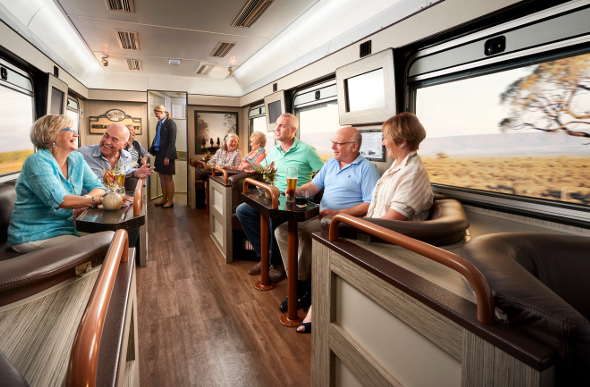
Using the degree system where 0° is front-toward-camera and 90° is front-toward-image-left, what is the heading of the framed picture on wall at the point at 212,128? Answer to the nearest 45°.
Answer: approximately 0°

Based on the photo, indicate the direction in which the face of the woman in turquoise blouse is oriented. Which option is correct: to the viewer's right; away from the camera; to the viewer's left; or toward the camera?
to the viewer's right

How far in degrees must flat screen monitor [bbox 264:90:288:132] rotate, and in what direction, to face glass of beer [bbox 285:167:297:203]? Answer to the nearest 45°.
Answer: approximately 45° to its left

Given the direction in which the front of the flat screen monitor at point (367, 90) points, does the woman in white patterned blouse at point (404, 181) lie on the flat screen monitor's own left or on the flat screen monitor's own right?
on the flat screen monitor's own left

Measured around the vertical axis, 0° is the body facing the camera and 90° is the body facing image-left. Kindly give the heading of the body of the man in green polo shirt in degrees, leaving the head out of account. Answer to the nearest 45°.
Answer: approximately 45°

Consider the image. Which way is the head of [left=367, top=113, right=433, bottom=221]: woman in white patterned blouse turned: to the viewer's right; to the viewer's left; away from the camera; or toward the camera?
to the viewer's left

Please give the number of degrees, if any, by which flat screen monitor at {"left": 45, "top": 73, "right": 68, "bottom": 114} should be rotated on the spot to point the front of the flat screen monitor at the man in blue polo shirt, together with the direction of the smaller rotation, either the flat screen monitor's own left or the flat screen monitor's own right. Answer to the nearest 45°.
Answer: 0° — it already faces them
